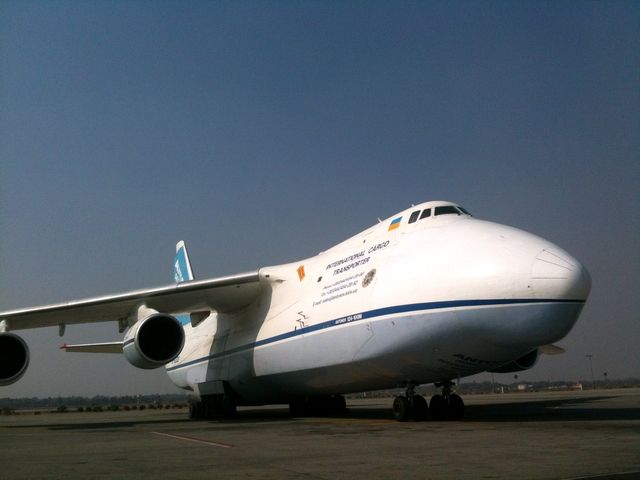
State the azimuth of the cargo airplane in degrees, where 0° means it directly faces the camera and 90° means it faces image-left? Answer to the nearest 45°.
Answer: approximately 315°
